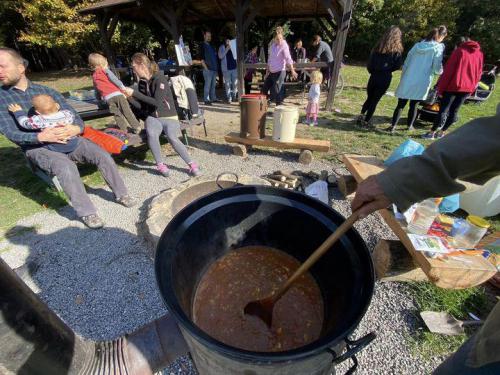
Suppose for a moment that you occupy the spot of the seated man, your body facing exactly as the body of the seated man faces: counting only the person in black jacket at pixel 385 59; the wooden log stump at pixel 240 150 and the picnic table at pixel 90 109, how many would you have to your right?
0

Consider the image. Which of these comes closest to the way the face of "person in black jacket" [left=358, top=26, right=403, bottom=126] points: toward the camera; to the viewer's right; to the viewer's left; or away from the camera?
away from the camera

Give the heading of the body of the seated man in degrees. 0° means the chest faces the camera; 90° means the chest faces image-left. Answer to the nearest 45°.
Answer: approximately 315°

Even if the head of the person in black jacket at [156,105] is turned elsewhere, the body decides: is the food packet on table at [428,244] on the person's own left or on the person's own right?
on the person's own left

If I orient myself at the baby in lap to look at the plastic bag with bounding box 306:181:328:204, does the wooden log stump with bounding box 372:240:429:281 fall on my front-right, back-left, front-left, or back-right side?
front-right

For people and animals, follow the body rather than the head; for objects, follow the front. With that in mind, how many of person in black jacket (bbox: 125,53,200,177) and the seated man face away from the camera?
0

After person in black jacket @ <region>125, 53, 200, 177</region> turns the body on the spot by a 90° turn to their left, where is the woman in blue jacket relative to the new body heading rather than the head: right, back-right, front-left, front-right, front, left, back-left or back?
front-left

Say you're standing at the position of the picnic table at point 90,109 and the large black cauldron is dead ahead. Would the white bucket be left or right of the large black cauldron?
left
